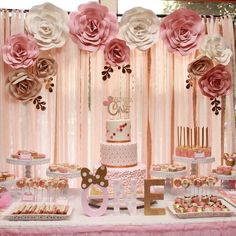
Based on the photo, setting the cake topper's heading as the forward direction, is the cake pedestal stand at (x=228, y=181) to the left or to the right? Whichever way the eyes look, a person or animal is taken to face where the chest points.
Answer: on its left

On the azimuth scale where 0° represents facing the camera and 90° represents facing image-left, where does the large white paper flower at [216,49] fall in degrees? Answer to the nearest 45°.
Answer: approximately 0°

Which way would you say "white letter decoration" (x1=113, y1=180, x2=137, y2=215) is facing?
toward the camera

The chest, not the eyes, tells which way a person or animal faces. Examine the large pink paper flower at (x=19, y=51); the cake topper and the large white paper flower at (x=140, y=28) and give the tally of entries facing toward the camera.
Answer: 3

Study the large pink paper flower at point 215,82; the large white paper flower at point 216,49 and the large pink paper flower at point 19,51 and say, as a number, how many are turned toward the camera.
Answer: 3

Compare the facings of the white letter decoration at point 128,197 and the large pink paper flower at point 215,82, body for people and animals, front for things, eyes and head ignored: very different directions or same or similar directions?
same or similar directions

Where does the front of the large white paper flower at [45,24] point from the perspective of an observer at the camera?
facing the viewer

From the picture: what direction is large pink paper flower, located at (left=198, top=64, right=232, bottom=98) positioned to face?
toward the camera

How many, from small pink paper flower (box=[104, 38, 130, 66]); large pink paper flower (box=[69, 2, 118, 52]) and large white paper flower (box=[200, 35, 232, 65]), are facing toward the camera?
3

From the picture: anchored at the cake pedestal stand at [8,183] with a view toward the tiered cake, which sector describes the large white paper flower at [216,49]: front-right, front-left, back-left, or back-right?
front-left

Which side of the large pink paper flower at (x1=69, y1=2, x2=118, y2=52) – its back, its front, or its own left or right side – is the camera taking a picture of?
front

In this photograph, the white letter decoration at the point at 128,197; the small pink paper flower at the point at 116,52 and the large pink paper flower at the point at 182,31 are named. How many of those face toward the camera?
3
